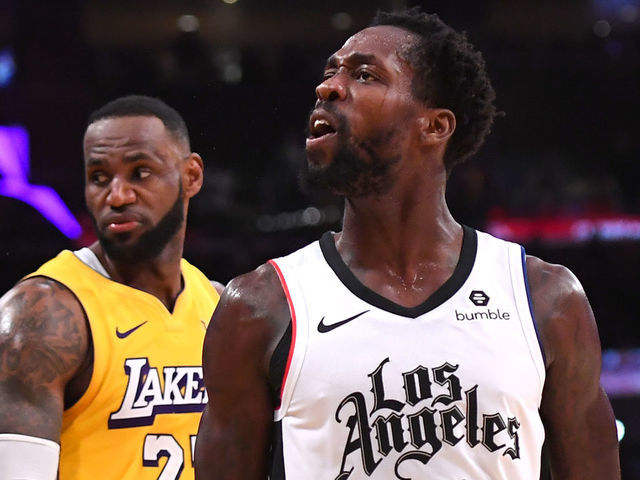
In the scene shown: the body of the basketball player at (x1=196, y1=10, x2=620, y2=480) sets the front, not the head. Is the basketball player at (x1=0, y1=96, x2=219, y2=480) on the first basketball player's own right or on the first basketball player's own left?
on the first basketball player's own right

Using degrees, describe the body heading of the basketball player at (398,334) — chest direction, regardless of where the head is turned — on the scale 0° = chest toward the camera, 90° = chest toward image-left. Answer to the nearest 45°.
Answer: approximately 0°

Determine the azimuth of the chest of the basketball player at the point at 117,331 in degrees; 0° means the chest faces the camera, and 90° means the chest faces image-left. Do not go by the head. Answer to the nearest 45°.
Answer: approximately 315°
